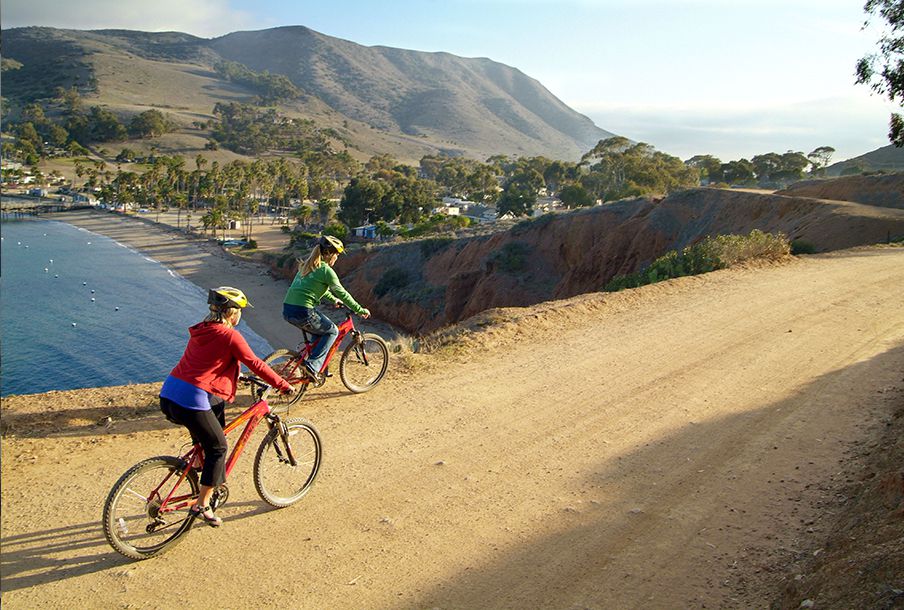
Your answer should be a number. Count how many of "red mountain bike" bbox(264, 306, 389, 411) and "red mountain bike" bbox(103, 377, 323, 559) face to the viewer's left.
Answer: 0

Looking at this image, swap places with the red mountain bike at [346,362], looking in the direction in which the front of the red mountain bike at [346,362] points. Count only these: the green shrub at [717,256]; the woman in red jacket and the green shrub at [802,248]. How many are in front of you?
2

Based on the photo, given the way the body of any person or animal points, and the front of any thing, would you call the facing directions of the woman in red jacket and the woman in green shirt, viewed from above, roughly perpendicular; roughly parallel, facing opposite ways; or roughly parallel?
roughly parallel

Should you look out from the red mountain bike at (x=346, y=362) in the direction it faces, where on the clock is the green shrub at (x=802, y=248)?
The green shrub is roughly at 12 o'clock from the red mountain bike.

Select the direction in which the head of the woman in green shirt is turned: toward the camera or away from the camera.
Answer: away from the camera

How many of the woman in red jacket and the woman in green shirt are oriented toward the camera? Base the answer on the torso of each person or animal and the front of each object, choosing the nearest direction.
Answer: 0

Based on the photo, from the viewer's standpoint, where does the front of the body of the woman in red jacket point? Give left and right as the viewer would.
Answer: facing away from the viewer and to the right of the viewer

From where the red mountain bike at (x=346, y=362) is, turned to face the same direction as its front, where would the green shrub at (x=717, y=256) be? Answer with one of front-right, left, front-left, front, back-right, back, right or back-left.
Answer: front

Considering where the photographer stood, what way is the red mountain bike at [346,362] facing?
facing away from the viewer and to the right of the viewer

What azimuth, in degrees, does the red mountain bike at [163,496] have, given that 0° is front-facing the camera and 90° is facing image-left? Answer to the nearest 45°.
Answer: approximately 225°

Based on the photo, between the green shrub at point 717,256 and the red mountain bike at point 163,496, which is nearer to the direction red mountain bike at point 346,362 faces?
the green shrub

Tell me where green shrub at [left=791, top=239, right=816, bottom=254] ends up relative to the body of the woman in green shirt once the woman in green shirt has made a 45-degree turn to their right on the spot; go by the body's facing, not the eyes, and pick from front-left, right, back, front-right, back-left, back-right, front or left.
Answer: front-left

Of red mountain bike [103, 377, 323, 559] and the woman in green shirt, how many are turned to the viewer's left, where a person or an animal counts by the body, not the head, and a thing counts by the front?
0

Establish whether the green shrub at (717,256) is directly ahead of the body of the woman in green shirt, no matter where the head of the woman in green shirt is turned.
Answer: yes

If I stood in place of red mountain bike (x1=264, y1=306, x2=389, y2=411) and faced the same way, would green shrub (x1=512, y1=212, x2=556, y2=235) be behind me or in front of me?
in front

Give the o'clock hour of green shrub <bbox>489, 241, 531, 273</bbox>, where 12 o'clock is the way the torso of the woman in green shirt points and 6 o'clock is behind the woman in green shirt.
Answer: The green shrub is roughly at 11 o'clock from the woman in green shirt.

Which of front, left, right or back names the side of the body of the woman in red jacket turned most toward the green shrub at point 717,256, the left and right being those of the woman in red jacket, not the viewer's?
front

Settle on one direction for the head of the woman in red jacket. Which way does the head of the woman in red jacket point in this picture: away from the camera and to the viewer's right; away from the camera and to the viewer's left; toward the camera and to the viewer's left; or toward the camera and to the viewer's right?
away from the camera and to the viewer's right

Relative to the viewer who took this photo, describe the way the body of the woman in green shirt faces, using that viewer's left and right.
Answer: facing away from the viewer and to the right of the viewer
